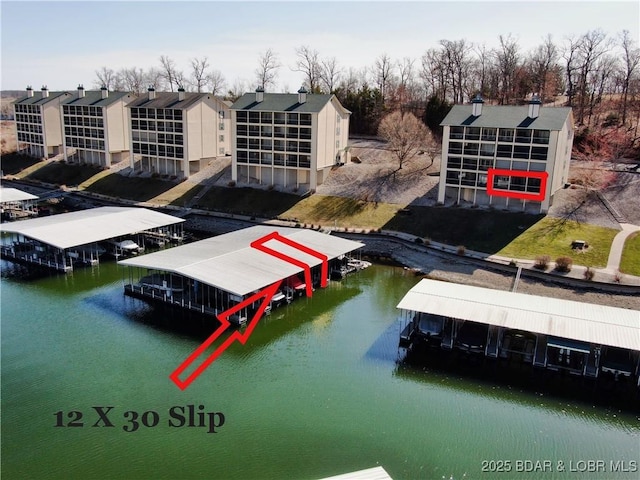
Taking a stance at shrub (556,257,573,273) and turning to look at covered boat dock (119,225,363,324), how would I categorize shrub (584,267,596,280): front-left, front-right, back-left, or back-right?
back-left

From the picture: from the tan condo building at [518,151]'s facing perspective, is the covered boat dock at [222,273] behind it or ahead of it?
ahead

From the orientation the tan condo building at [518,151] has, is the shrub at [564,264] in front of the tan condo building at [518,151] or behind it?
in front

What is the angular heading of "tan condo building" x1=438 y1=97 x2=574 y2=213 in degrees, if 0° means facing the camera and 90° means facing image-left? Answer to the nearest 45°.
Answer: approximately 0°

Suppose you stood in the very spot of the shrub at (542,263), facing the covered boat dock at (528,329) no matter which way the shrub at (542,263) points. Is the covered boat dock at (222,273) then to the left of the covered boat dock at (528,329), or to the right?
right
